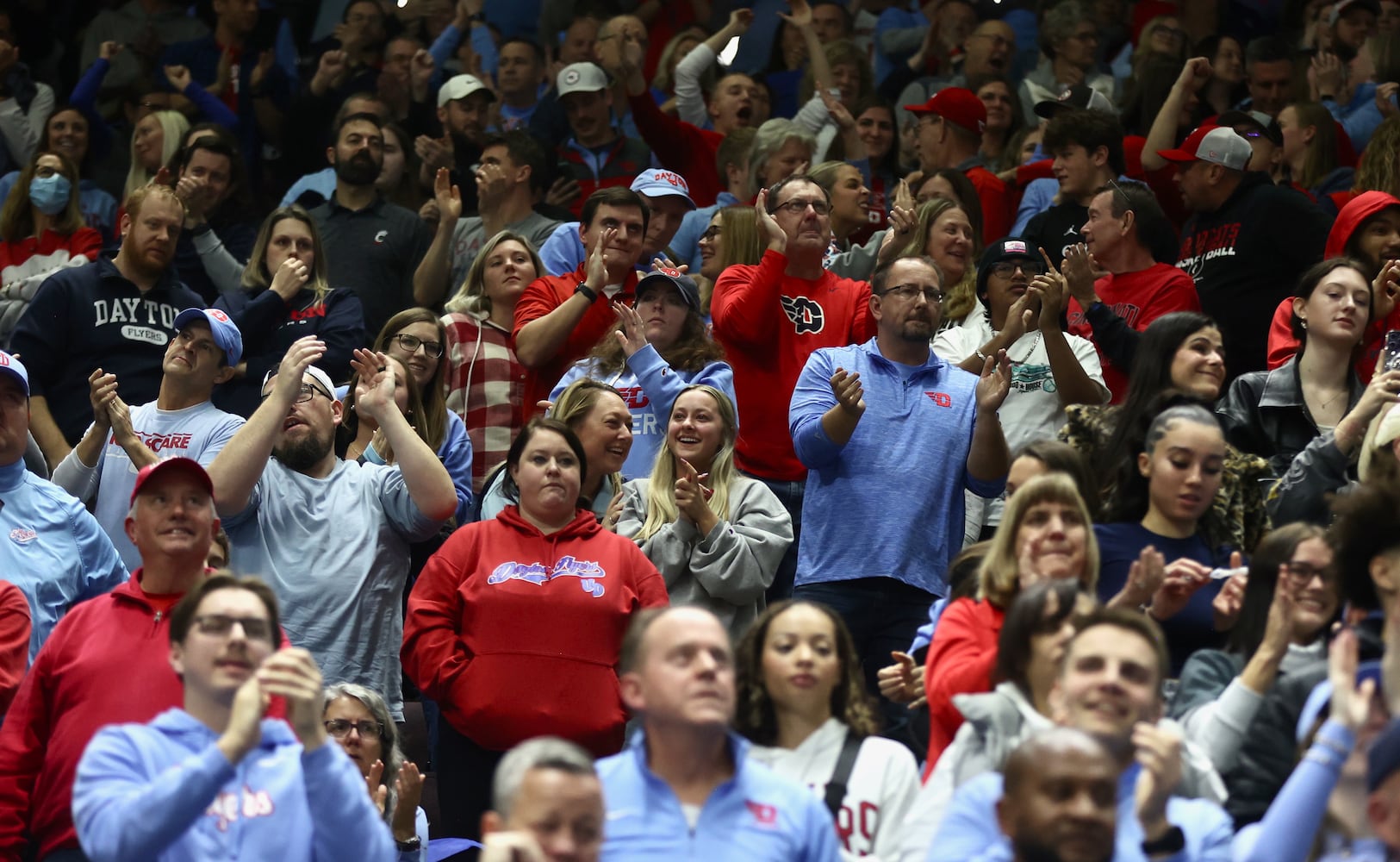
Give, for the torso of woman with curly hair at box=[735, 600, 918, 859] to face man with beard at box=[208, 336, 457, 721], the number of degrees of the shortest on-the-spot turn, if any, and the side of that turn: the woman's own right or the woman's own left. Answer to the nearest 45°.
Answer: approximately 135° to the woman's own right

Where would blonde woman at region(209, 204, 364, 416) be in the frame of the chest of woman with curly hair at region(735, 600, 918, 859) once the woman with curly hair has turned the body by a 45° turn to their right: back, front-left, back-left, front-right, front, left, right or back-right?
right

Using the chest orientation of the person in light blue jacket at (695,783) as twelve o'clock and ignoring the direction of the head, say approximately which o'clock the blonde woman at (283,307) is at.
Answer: The blonde woman is roughly at 5 o'clock from the person in light blue jacket.

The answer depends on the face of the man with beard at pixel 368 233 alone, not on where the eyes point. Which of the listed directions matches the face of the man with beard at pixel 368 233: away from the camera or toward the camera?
toward the camera

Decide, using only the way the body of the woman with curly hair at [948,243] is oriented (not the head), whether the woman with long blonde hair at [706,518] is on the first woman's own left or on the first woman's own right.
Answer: on the first woman's own right

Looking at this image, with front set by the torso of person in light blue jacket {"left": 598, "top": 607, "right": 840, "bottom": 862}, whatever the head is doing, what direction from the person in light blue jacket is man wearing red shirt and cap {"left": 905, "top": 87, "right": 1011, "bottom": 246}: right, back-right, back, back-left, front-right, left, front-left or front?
back

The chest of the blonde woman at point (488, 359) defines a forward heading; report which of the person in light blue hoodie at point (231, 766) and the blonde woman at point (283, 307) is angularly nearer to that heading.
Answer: the person in light blue hoodie

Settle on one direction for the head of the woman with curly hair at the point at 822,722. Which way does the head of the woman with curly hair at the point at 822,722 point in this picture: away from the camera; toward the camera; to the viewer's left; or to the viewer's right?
toward the camera

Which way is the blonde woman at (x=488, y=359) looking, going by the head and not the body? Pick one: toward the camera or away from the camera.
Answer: toward the camera

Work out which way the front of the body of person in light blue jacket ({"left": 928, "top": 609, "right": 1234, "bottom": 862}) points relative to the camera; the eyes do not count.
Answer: toward the camera

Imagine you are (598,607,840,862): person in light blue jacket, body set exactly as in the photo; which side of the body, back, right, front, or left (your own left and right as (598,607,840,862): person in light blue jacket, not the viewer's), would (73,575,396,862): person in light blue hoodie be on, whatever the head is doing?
right
